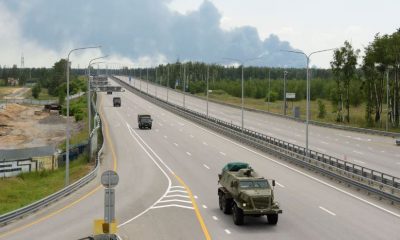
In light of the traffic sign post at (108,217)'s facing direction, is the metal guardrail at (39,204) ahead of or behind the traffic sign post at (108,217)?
ahead

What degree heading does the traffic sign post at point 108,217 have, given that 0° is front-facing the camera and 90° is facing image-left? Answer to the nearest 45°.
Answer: approximately 180°

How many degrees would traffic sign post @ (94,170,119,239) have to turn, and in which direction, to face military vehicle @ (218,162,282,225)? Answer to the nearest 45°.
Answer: approximately 45° to its right
